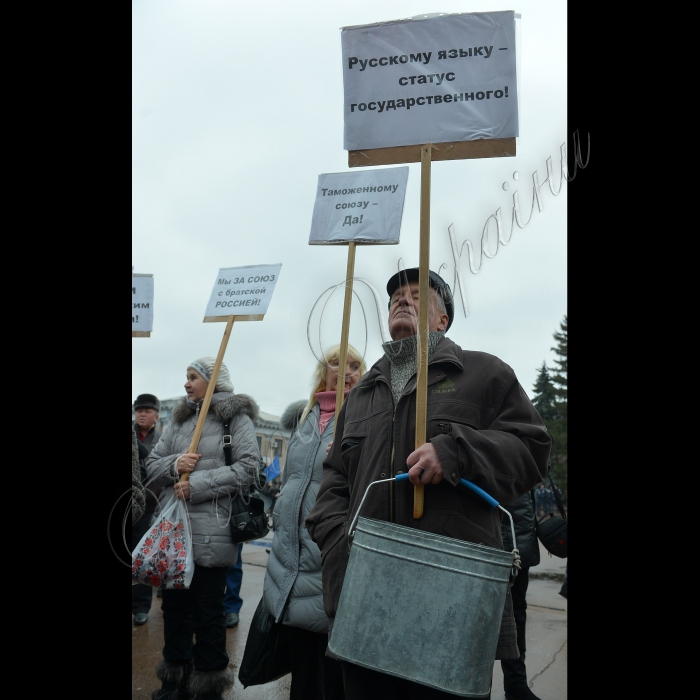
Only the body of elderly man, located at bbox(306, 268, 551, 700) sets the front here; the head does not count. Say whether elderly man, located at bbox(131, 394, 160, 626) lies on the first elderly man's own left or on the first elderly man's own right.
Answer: on the first elderly man's own right

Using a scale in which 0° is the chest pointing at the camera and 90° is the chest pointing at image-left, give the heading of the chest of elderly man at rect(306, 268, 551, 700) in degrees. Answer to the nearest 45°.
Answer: approximately 45°

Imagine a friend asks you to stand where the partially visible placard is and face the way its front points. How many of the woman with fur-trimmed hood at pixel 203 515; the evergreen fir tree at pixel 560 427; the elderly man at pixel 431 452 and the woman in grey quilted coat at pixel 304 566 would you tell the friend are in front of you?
3

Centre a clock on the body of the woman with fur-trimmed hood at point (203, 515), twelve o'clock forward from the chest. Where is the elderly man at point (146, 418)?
The elderly man is roughly at 4 o'clock from the woman with fur-trimmed hood.

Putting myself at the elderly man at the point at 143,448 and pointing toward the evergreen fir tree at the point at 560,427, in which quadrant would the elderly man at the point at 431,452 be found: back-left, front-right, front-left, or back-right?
back-right

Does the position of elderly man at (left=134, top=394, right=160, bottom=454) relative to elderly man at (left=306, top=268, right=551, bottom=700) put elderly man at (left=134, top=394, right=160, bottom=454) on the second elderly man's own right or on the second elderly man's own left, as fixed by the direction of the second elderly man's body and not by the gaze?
on the second elderly man's own right
